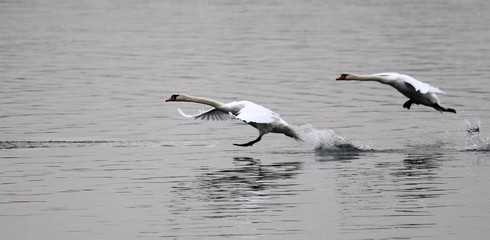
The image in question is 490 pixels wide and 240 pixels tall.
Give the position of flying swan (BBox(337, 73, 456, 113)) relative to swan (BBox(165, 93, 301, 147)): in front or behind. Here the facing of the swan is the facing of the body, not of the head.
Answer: behind

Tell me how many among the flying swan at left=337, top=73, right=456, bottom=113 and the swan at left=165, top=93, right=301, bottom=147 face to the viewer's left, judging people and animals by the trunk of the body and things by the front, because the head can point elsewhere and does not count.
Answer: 2

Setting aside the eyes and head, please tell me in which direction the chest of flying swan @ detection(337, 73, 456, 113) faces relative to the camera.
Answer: to the viewer's left

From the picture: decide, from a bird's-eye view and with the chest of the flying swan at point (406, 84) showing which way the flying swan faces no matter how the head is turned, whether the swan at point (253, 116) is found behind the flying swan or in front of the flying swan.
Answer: in front

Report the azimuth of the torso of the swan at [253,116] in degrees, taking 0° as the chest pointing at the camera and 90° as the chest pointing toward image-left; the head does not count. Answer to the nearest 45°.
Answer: approximately 90°
